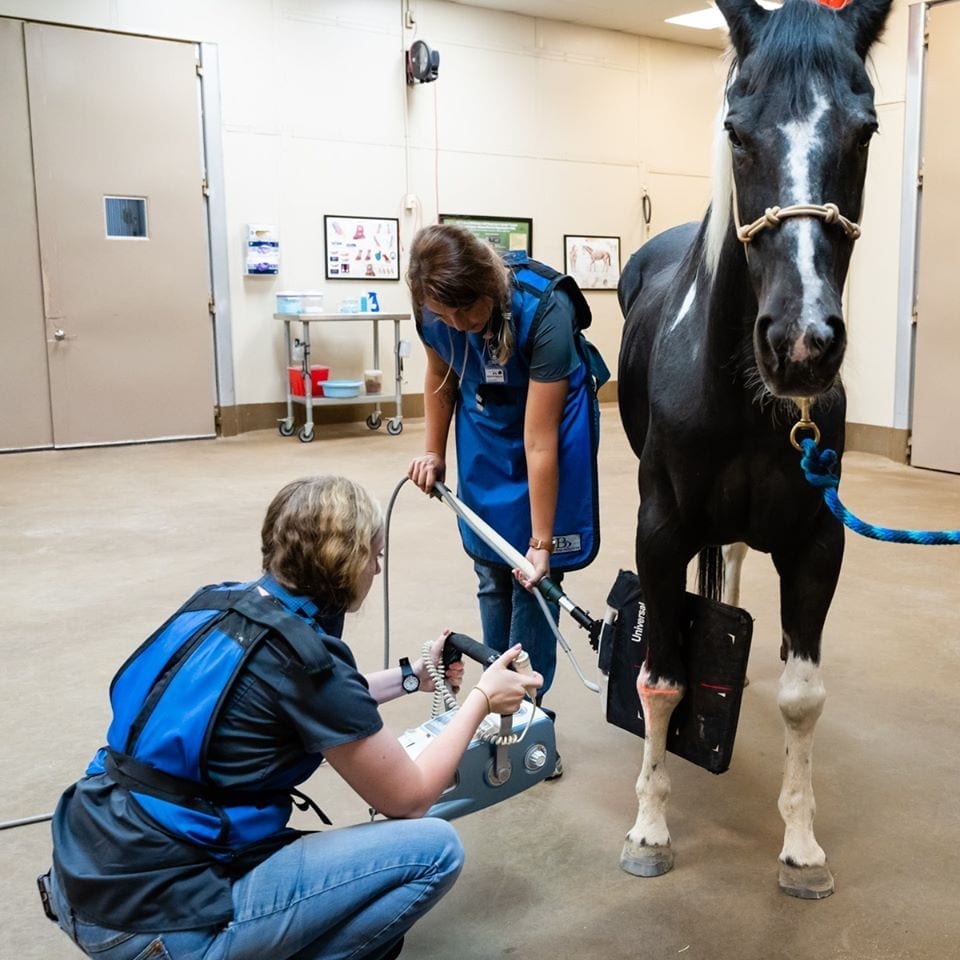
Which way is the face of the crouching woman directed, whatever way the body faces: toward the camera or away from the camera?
away from the camera

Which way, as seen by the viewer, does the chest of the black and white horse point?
toward the camera

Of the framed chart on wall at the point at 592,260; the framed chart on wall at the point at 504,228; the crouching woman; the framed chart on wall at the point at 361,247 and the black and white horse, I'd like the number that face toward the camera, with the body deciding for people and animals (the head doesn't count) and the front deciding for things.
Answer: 4

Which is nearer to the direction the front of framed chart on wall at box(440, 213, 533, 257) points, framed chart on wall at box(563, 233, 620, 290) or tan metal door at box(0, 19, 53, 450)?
the tan metal door

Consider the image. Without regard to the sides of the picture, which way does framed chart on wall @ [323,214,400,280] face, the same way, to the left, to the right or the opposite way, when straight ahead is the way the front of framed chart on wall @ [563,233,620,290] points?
the same way

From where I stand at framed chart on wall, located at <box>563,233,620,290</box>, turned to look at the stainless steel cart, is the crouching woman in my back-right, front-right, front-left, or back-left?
front-left

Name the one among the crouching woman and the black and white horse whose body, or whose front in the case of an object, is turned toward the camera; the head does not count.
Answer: the black and white horse

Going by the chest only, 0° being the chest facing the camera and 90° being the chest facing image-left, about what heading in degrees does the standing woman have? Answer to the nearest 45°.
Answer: approximately 45°

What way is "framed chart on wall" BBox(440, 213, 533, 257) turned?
toward the camera

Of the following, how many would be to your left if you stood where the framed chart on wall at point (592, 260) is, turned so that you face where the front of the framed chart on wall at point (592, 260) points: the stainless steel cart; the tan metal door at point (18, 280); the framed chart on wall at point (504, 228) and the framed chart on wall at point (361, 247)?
0

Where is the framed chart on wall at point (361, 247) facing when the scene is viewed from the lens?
facing the viewer

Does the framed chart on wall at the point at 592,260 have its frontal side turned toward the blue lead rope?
yes

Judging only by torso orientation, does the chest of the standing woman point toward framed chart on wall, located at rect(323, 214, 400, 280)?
no

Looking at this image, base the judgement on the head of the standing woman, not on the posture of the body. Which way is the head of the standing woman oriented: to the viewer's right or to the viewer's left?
to the viewer's left

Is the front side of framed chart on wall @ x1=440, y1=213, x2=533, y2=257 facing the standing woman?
yes

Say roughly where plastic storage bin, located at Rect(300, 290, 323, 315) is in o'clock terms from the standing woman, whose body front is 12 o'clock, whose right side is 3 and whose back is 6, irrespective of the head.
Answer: The plastic storage bin is roughly at 4 o'clock from the standing woman.

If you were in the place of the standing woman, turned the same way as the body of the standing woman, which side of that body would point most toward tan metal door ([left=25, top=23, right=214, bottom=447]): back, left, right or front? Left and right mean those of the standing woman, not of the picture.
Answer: right

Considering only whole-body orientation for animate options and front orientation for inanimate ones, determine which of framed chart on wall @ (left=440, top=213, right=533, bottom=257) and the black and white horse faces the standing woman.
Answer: the framed chart on wall
